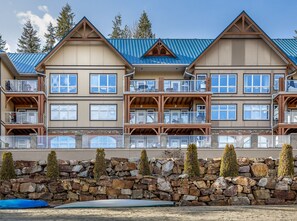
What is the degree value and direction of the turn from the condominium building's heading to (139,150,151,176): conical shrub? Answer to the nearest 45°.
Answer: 0° — it already faces it

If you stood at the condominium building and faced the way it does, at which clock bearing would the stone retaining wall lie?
The stone retaining wall is roughly at 12 o'clock from the condominium building.

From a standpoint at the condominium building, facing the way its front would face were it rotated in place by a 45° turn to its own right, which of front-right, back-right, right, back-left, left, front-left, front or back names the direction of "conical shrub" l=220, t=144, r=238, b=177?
front-left

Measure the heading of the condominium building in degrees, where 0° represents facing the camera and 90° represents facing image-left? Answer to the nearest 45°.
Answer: approximately 0°

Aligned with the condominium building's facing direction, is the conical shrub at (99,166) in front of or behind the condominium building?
in front

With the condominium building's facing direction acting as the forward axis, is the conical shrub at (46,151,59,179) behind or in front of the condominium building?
in front

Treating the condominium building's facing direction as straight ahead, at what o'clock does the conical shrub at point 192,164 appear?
The conical shrub is roughly at 12 o'clock from the condominium building.
